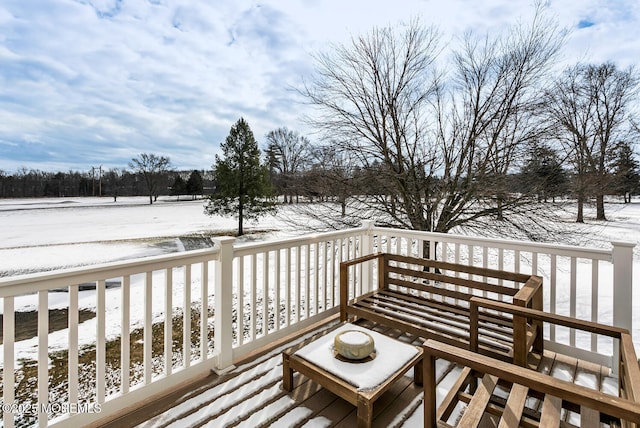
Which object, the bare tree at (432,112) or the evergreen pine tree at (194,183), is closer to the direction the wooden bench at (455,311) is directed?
the evergreen pine tree

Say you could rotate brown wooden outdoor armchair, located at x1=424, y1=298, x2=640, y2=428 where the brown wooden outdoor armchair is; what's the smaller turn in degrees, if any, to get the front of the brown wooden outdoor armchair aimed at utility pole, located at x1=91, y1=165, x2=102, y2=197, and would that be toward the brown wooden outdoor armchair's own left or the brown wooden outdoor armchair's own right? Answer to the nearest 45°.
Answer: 0° — it already faces it

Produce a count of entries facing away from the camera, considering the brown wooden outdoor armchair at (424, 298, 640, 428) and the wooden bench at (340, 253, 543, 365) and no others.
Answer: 0

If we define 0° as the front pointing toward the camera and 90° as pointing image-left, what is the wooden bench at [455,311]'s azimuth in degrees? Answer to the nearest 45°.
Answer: approximately 45°

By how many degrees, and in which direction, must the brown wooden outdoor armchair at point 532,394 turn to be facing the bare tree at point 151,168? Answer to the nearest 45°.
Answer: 0° — it already faces it

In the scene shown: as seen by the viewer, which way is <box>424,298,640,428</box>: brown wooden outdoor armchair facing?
to the viewer's left

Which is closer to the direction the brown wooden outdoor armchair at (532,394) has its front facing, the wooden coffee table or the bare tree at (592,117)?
the wooden coffee table

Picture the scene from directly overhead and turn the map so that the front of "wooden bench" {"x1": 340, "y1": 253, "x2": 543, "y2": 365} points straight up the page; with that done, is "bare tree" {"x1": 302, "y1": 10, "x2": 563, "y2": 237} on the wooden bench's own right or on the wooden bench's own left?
on the wooden bench's own right

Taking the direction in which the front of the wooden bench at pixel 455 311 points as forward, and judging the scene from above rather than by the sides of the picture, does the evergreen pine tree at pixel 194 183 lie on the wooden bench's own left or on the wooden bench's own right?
on the wooden bench's own right

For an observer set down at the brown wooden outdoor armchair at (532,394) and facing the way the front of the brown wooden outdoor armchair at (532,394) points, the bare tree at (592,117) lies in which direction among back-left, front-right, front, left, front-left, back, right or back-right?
right

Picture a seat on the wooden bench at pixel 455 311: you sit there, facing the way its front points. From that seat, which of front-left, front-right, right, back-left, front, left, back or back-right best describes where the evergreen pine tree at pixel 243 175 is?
right

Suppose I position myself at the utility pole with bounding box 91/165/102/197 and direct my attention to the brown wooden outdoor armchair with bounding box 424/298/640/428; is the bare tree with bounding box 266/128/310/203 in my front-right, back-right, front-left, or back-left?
front-left

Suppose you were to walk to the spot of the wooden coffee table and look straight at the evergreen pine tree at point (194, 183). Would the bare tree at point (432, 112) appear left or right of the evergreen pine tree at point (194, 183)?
right

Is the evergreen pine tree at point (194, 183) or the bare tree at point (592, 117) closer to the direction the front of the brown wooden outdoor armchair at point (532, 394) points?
the evergreen pine tree
